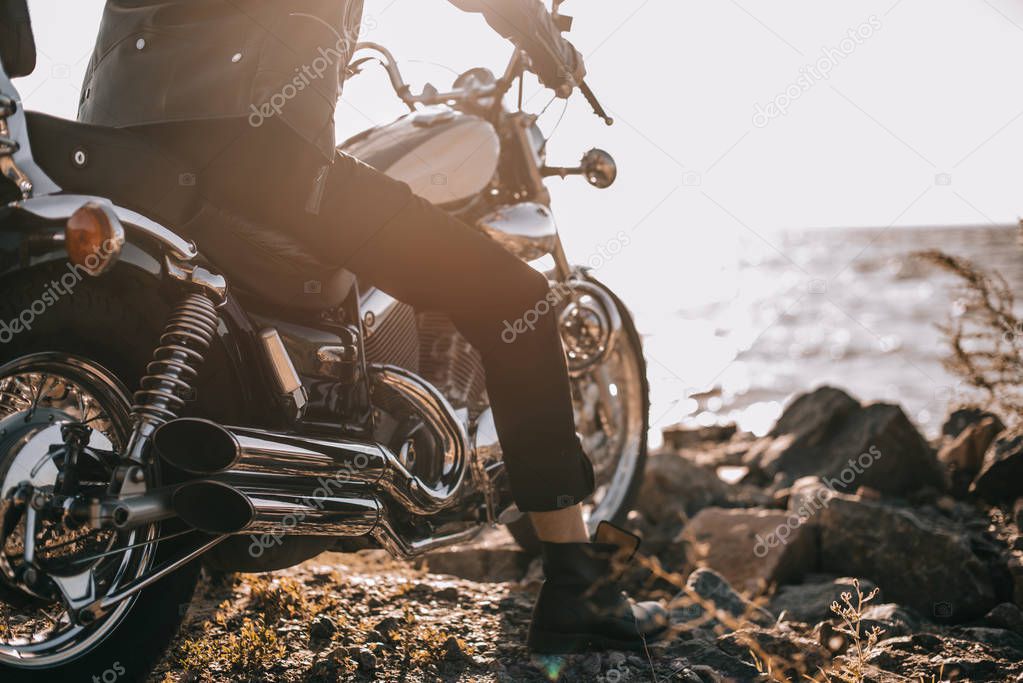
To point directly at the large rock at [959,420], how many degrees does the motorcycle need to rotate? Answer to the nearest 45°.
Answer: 0° — it already faces it

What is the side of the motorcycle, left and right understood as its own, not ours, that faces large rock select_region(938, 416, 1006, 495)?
front

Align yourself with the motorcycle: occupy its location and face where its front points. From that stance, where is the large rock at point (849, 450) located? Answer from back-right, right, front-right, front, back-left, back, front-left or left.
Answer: front

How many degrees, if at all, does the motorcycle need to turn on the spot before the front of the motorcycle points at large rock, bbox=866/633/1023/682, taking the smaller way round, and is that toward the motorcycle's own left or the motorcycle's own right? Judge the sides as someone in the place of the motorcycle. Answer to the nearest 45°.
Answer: approximately 45° to the motorcycle's own right

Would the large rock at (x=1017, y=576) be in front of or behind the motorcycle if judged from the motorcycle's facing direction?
in front

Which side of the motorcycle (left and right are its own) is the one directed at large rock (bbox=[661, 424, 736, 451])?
front

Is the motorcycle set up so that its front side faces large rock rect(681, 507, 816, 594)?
yes

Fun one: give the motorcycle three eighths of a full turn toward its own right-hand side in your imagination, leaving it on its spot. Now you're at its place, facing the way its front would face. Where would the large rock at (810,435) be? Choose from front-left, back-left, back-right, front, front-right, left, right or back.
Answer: back-left

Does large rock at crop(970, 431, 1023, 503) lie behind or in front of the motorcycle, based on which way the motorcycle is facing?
in front

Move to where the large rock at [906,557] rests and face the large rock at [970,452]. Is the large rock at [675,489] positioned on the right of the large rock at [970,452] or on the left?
left

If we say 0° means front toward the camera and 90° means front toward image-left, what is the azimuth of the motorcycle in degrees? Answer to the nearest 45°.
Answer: approximately 225°
